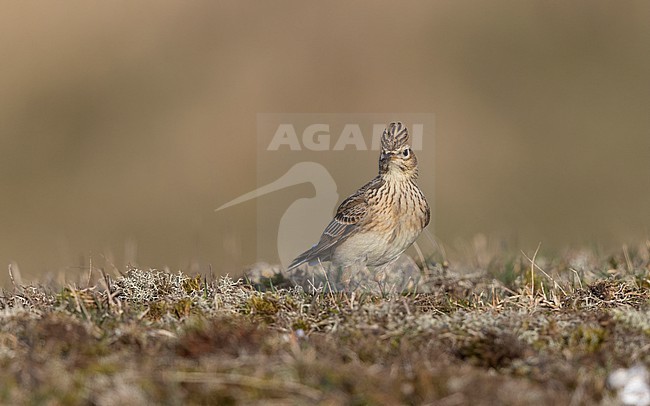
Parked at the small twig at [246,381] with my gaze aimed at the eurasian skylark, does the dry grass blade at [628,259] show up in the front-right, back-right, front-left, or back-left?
front-right

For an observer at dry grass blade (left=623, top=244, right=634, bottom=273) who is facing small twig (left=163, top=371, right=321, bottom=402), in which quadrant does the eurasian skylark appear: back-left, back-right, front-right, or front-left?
front-right

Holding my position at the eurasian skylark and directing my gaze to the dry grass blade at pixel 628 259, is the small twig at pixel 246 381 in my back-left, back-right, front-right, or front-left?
back-right

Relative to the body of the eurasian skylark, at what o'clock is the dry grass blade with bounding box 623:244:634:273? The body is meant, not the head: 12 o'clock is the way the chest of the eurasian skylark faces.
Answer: The dry grass blade is roughly at 10 o'clock from the eurasian skylark.

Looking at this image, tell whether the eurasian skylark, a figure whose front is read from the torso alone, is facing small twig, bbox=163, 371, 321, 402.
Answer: no

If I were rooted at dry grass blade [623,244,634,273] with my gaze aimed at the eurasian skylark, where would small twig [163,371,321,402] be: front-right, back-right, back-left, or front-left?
front-left

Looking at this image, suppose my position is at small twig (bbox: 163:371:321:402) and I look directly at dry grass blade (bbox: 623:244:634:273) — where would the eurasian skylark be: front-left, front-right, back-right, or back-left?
front-left
